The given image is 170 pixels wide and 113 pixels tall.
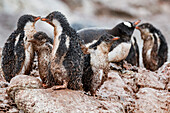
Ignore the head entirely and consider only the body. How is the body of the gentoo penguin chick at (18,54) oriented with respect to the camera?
to the viewer's right

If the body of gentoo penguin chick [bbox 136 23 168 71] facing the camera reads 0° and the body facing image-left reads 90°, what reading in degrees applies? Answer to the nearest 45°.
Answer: approximately 90°

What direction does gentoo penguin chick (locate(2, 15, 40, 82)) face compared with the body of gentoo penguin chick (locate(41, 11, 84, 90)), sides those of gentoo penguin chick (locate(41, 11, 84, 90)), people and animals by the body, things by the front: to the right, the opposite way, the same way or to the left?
the opposite way

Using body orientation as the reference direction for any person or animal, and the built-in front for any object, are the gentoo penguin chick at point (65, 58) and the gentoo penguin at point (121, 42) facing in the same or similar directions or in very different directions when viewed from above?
very different directions

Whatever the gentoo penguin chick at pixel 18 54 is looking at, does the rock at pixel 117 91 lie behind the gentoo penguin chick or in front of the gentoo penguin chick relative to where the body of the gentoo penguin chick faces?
in front

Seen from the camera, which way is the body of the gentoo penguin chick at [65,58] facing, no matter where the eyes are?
to the viewer's left

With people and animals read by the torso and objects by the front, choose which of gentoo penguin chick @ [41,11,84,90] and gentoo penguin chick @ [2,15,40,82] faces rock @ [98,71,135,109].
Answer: gentoo penguin chick @ [2,15,40,82]

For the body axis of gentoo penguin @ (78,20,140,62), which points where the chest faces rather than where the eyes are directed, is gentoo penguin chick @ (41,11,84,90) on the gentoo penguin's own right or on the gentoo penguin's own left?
on the gentoo penguin's own right

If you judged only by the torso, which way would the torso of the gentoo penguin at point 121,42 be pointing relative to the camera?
to the viewer's right
